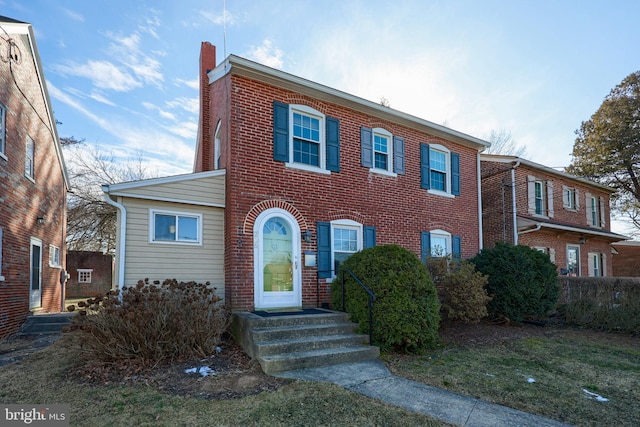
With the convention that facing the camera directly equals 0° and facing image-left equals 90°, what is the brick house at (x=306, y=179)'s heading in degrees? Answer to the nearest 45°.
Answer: approximately 315°

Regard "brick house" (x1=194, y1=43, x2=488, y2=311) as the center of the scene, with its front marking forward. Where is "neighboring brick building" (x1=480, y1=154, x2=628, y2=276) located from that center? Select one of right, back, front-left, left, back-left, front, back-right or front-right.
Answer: left

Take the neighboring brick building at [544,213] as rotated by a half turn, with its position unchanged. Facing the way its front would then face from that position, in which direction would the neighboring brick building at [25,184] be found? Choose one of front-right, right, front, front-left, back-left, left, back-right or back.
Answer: left

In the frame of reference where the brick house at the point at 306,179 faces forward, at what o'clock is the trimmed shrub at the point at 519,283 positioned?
The trimmed shrub is roughly at 10 o'clock from the brick house.

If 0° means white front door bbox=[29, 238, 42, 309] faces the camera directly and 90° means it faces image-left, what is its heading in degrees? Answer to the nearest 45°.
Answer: approximately 315°

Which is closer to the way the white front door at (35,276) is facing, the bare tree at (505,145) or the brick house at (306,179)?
the brick house

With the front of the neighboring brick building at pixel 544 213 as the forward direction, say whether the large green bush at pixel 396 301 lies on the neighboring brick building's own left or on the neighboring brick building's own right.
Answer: on the neighboring brick building's own right

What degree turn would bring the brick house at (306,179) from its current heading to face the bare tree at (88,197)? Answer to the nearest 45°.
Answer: approximately 180°
